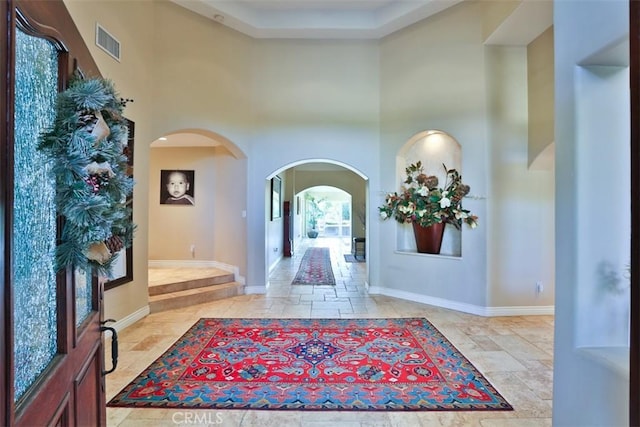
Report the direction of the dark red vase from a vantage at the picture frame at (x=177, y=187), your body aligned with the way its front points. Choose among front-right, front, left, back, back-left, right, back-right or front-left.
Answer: front-left

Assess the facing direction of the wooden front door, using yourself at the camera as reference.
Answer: facing the viewer and to the right of the viewer

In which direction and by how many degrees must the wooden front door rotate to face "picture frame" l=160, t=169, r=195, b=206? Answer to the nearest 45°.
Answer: approximately 135° to its left

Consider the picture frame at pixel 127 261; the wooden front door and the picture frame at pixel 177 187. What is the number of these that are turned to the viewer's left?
0

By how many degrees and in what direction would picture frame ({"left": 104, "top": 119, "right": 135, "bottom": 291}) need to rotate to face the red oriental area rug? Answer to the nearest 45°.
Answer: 0° — it already faces it

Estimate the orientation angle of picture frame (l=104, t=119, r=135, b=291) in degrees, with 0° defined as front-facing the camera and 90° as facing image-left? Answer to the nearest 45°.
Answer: approximately 315°

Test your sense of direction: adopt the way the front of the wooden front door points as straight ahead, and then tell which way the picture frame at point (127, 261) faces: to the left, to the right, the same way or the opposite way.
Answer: the same way

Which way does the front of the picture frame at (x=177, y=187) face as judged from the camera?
facing the viewer

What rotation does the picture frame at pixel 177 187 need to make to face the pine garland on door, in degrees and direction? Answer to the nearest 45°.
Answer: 0° — it already faces it

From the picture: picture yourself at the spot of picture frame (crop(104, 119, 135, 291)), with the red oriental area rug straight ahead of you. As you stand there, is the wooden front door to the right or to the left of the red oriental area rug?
right

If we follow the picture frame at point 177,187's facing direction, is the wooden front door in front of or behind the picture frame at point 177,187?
in front
